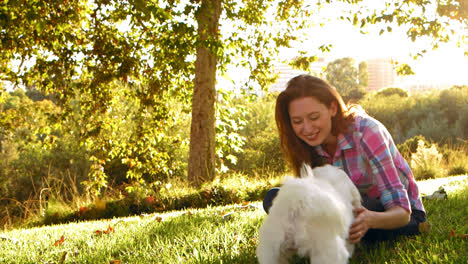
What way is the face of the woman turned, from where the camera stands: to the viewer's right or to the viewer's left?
to the viewer's left

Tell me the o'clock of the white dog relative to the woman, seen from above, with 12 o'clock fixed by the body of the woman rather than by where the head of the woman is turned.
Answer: The white dog is roughly at 11 o'clock from the woman.

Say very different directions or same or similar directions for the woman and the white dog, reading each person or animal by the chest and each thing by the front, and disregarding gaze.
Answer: very different directions

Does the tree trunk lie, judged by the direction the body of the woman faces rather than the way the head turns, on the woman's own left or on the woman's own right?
on the woman's own right

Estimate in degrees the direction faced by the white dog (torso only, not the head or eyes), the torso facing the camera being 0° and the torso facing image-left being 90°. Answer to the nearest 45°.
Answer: approximately 225°

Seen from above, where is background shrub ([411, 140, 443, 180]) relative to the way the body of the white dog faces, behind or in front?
in front
